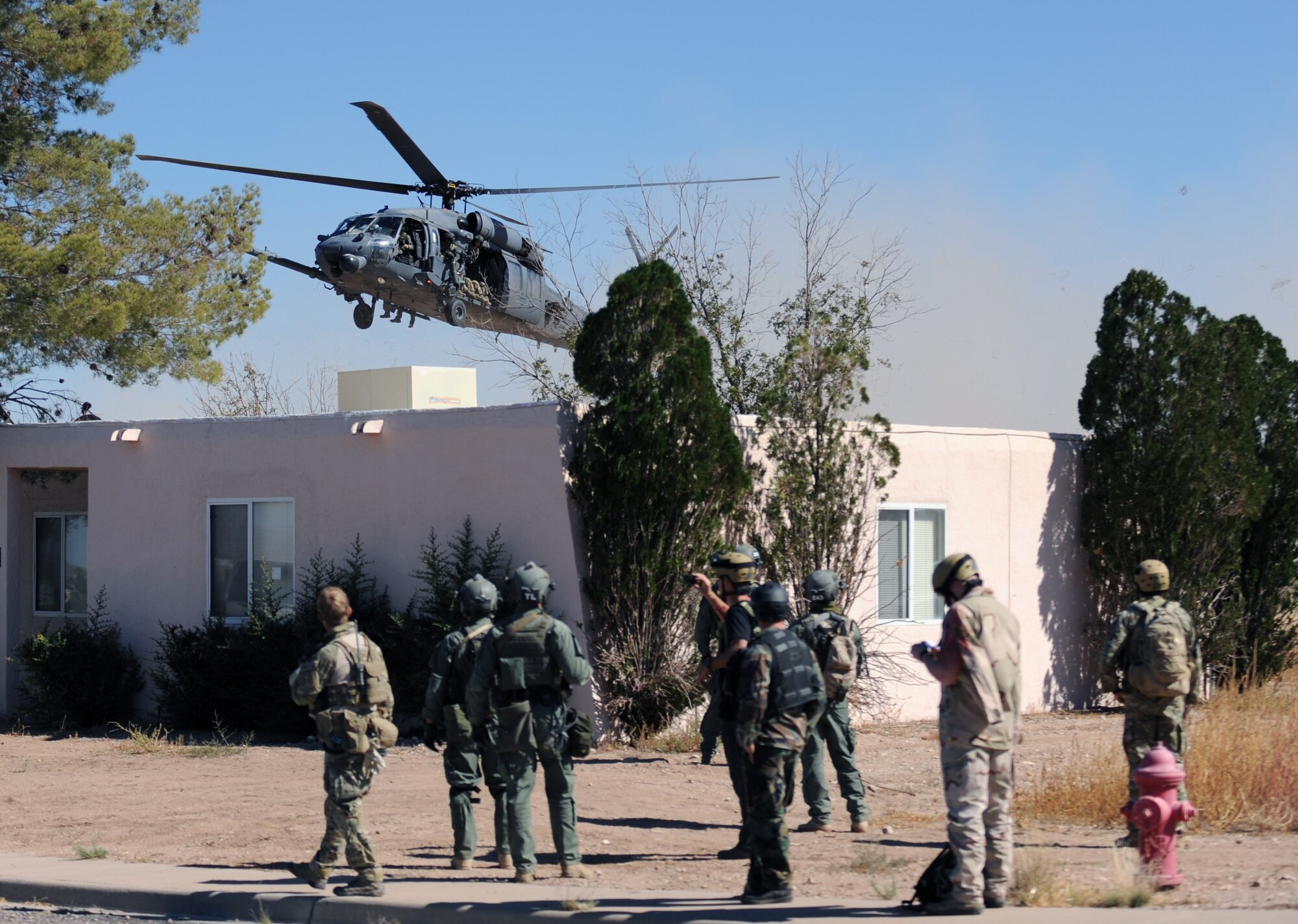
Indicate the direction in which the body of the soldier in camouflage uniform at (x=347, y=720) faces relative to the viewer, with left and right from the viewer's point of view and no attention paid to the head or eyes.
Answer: facing away from the viewer and to the left of the viewer

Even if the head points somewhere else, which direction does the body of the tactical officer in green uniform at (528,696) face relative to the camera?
away from the camera

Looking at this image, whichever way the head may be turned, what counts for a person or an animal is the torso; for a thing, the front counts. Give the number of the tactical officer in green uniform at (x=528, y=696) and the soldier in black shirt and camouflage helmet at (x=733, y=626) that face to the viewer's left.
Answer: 1

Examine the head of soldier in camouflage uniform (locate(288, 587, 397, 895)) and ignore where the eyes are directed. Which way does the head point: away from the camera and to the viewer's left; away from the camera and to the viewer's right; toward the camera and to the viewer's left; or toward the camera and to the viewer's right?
away from the camera and to the viewer's left

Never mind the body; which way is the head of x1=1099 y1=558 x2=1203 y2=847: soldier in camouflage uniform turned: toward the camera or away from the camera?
away from the camera

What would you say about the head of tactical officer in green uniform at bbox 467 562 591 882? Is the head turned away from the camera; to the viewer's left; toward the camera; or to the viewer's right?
away from the camera

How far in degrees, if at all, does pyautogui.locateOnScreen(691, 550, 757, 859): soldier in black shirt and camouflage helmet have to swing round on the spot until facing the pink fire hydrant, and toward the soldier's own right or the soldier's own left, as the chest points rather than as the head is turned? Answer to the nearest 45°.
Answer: approximately 135° to the soldier's own left

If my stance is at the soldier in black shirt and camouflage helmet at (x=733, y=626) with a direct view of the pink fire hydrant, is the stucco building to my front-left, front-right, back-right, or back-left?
back-left

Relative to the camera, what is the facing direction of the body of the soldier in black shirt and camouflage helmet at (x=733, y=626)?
to the viewer's left
